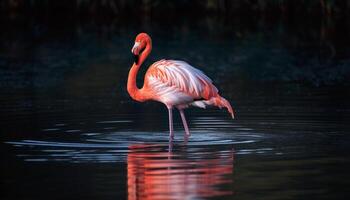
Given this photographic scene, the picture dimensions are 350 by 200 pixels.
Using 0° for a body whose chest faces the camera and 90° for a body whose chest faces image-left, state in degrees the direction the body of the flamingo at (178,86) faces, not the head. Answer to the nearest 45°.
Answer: approximately 90°
